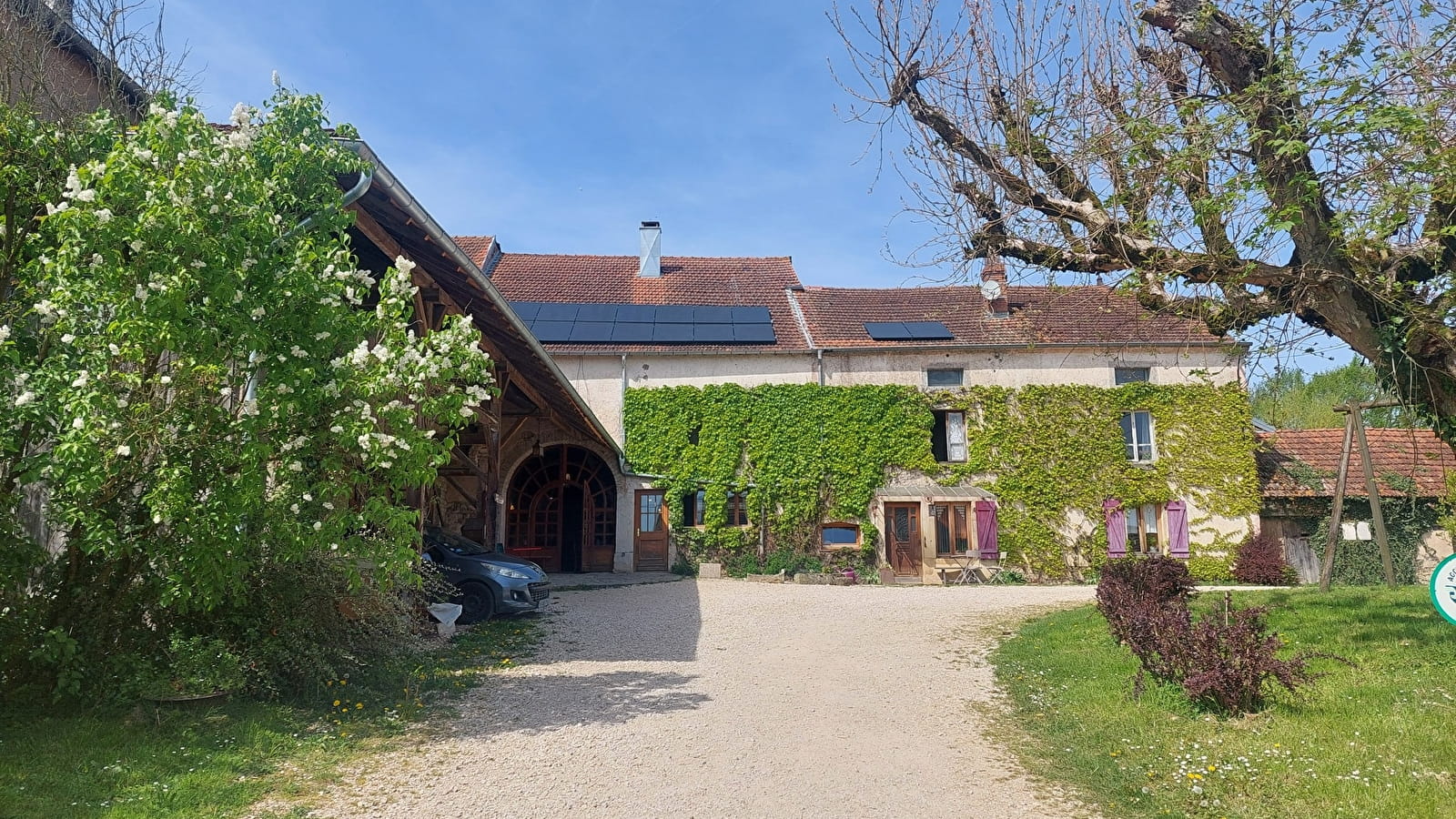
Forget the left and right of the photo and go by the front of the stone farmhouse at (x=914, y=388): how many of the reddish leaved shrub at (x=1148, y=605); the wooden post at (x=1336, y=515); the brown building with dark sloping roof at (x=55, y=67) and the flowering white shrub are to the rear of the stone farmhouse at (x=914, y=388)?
0

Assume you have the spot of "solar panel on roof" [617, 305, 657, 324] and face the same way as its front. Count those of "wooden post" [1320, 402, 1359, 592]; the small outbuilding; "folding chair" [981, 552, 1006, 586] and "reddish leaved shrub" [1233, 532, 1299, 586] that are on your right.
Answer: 0

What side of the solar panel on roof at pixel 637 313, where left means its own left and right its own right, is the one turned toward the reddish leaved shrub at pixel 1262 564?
left

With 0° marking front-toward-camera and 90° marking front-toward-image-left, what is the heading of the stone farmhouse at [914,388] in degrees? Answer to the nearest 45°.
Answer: approximately 0°

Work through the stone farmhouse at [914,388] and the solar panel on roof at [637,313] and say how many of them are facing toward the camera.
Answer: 2

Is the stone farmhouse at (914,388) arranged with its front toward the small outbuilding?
no

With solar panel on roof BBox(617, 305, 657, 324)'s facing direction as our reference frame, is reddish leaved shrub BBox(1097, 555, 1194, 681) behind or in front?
in front

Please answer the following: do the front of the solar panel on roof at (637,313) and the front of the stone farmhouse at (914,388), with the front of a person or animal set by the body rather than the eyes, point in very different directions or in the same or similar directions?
same or similar directions

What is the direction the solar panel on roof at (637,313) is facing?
toward the camera

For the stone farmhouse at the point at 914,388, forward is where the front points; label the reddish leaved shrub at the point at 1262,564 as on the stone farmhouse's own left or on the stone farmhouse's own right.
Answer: on the stone farmhouse's own left

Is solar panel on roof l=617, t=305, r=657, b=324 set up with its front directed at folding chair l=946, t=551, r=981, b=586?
no

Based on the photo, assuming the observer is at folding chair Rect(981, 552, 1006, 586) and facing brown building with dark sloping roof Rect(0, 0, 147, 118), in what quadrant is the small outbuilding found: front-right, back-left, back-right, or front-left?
back-left

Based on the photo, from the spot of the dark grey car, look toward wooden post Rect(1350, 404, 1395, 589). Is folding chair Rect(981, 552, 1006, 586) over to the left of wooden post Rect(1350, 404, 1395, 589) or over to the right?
left

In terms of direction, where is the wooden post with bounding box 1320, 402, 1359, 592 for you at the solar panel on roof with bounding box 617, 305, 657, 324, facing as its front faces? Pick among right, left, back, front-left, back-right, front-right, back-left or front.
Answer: front-left
